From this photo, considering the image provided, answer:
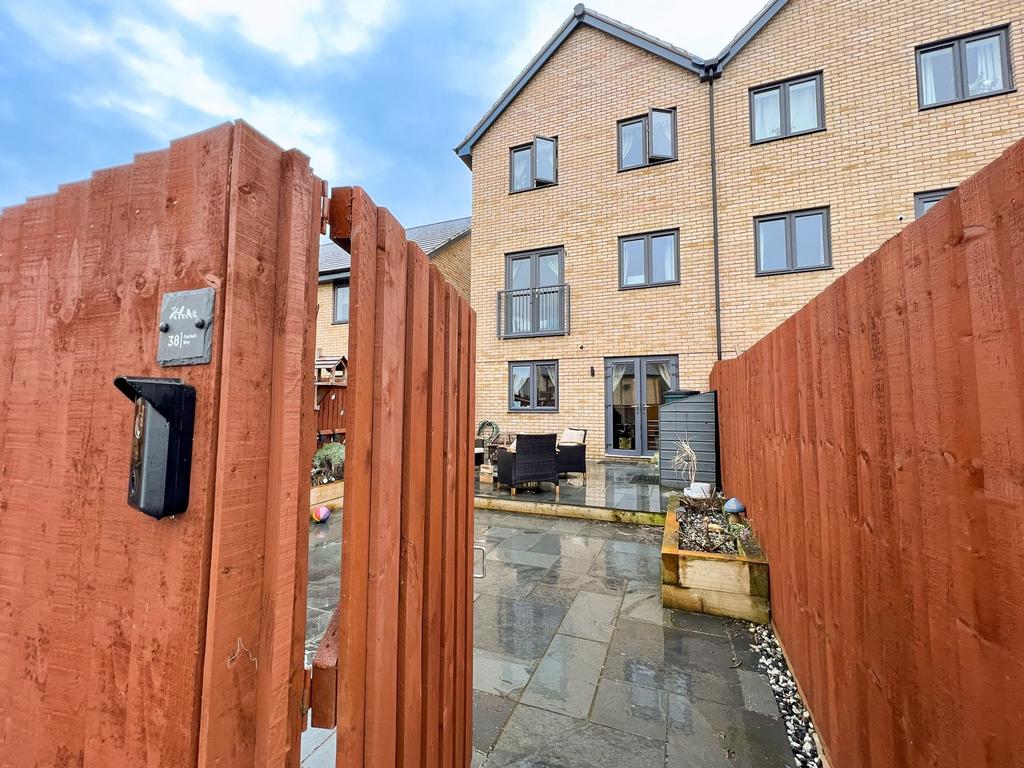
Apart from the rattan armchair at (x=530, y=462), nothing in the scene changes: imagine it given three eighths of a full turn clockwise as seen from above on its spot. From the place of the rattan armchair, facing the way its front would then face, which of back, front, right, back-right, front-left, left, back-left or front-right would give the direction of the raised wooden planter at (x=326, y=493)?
back

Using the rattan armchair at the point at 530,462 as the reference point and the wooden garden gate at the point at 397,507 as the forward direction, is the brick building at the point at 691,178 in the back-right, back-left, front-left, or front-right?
back-left

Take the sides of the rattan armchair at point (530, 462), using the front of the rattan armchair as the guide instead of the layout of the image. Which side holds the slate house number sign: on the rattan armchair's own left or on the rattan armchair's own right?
on the rattan armchair's own left

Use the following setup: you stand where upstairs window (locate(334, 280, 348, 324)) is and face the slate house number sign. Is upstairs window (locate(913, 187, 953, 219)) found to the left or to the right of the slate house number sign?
left

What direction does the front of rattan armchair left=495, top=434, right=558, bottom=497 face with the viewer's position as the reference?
facing away from the viewer and to the left of the viewer

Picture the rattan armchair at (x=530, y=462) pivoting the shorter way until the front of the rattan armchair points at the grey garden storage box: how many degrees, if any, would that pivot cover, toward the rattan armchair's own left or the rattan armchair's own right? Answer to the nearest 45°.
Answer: approximately 135° to the rattan armchair's own right

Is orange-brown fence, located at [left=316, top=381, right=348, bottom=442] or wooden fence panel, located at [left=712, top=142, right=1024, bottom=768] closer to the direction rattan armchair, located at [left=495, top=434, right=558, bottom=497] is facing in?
the orange-brown fence

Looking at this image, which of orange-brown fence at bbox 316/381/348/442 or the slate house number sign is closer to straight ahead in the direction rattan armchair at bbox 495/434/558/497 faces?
the orange-brown fence

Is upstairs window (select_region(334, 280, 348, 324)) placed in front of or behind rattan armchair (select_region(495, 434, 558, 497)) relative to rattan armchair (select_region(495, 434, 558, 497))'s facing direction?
in front
